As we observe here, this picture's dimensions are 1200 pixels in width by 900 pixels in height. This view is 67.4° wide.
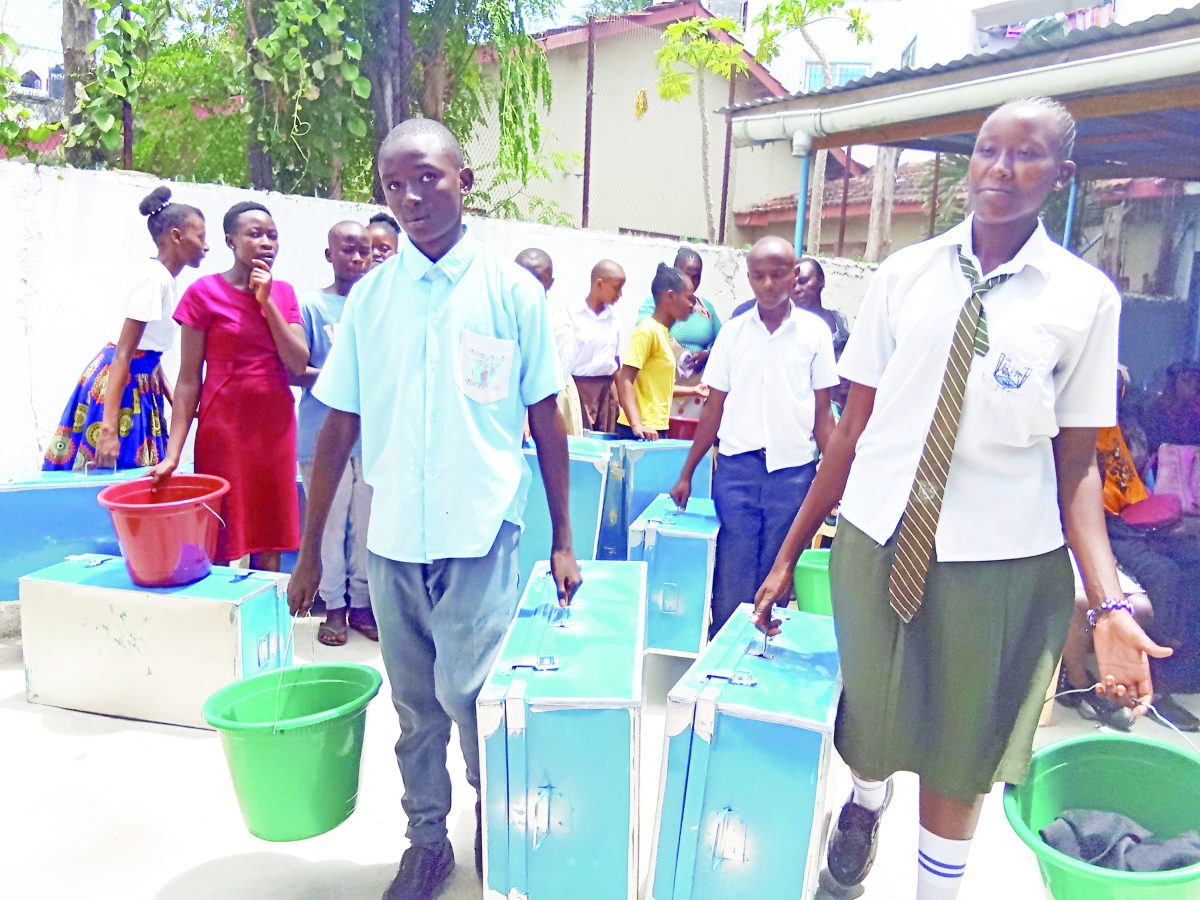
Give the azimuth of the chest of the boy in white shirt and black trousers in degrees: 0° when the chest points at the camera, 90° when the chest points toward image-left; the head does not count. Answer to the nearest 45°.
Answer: approximately 0°

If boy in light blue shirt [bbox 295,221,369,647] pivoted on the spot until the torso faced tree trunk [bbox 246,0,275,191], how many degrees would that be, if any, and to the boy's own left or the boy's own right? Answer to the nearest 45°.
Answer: approximately 180°

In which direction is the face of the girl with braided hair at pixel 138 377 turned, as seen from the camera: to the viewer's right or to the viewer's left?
to the viewer's right

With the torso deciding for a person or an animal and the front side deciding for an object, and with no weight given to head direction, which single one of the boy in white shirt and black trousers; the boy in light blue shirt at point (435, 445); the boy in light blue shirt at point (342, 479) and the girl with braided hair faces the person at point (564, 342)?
the girl with braided hair

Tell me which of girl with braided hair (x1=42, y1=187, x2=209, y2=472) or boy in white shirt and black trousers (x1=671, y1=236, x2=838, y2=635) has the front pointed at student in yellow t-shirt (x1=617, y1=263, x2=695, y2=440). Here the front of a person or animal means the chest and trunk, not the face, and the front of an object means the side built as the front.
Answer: the girl with braided hair

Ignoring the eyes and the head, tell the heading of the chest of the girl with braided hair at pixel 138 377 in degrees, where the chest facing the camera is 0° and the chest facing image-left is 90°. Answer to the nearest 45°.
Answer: approximately 270°

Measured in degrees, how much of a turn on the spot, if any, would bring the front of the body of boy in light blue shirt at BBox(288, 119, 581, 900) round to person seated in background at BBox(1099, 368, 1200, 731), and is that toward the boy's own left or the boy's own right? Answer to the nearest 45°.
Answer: approximately 90° to the boy's own left
